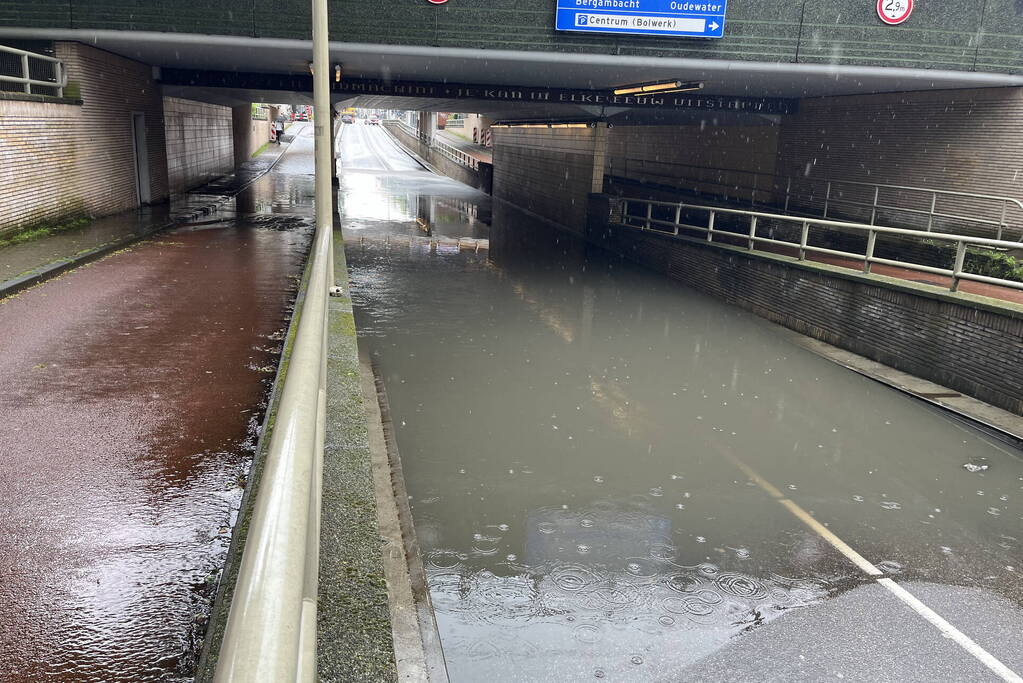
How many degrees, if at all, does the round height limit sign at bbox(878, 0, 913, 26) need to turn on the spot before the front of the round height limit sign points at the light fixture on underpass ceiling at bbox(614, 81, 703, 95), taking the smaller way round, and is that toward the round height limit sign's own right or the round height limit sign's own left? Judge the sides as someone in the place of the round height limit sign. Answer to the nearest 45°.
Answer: approximately 90° to the round height limit sign's own right

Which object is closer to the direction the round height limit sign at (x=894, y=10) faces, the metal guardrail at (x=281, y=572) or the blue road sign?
the metal guardrail

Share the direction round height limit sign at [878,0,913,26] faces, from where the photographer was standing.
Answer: facing the viewer

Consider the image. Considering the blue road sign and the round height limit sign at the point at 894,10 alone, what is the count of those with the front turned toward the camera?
2

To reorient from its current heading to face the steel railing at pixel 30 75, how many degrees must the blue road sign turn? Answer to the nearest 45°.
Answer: approximately 90° to its right

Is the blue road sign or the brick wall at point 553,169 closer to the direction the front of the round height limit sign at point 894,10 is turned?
the blue road sign

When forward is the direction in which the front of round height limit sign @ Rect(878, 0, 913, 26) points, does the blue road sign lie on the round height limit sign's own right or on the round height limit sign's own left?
on the round height limit sign's own right

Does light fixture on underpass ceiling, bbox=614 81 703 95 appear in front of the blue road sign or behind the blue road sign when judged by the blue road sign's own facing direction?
behind

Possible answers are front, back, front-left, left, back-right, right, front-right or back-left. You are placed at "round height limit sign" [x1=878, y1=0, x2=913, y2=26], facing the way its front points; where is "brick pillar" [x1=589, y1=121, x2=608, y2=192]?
back-right

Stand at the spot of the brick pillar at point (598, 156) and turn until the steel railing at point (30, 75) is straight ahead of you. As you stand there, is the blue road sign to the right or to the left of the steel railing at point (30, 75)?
left

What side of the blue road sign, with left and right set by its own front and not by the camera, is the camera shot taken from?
front

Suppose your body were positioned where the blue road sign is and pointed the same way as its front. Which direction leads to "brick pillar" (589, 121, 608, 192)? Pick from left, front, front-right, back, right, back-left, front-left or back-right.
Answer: back

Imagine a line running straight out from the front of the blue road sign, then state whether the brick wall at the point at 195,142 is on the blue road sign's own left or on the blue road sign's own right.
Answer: on the blue road sign's own right
